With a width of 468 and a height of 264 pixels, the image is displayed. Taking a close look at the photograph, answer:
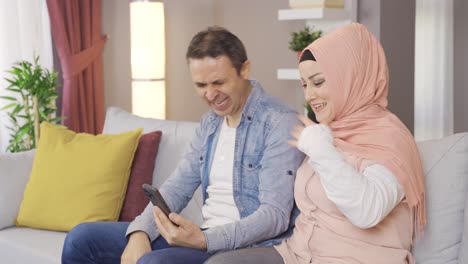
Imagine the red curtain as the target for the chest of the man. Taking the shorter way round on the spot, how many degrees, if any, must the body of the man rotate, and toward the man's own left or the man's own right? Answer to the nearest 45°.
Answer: approximately 135° to the man's own right

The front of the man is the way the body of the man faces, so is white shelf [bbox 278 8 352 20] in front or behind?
behind

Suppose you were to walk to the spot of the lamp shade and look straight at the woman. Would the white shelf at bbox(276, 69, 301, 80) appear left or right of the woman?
left

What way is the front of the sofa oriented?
toward the camera

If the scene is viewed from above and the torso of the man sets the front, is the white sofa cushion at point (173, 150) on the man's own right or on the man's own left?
on the man's own right

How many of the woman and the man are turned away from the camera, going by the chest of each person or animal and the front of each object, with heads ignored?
0

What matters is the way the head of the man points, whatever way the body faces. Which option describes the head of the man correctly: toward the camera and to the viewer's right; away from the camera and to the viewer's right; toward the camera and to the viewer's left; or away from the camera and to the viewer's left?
toward the camera and to the viewer's left

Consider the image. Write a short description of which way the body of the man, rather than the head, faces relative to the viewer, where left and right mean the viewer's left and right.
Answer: facing the viewer and to the left of the viewer

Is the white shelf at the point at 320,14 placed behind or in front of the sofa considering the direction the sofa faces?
behind

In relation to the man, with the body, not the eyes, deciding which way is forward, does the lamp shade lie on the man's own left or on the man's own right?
on the man's own right
